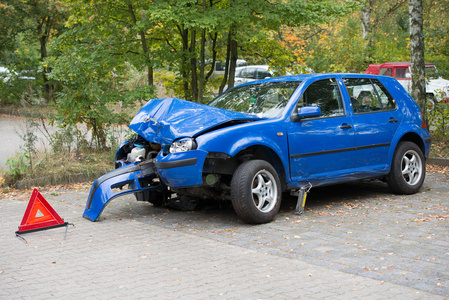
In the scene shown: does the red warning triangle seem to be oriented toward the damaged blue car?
no

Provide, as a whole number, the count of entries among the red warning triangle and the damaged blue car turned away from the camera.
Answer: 0

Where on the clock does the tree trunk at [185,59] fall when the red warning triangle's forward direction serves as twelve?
The tree trunk is roughly at 7 o'clock from the red warning triangle.

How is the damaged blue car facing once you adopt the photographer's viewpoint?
facing the viewer and to the left of the viewer

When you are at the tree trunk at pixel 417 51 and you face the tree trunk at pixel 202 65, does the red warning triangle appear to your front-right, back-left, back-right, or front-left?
front-left

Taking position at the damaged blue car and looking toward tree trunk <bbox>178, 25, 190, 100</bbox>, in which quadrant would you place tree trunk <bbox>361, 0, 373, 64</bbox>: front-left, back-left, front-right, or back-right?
front-right

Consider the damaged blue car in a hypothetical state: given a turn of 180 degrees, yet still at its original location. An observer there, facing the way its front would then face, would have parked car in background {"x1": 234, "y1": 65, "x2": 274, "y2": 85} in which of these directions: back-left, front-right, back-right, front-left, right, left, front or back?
front-left

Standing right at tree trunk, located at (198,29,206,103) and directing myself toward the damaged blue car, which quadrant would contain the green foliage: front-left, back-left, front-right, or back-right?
front-right

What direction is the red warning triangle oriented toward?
toward the camera

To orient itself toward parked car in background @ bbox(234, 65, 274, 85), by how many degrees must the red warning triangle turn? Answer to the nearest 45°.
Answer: approximately 135° to its left

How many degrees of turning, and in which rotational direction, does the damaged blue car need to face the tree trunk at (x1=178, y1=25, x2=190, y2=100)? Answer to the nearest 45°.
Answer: approximately 135° to its right

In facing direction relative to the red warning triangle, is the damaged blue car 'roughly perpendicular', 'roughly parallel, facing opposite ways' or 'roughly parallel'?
roughly perpendicular

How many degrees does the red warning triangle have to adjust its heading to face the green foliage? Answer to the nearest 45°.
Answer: approximately 180°

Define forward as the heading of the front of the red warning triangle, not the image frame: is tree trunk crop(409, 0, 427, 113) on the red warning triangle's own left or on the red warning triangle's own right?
on the red warning triangle's own left

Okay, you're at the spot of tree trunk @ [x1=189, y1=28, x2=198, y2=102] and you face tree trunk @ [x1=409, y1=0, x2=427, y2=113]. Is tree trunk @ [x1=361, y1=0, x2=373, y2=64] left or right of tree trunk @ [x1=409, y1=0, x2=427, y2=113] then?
left

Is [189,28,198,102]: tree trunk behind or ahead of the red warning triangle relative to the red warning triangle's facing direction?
behind

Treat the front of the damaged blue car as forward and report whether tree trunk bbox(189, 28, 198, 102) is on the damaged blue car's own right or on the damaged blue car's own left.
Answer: on the damaged blue car's own right

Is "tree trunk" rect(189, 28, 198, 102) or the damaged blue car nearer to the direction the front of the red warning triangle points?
the damaged blue car
